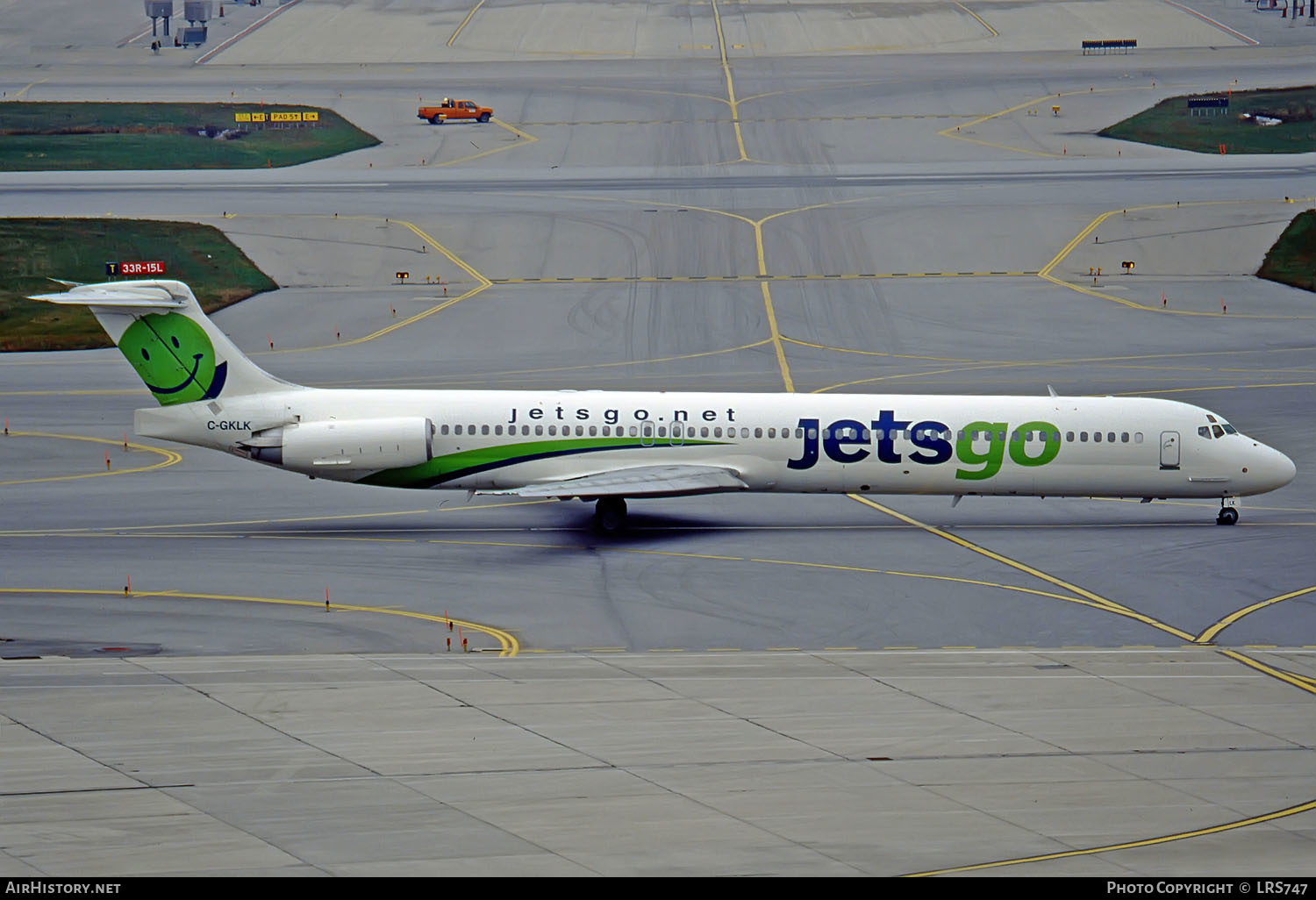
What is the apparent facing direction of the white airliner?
to the viewer's right
